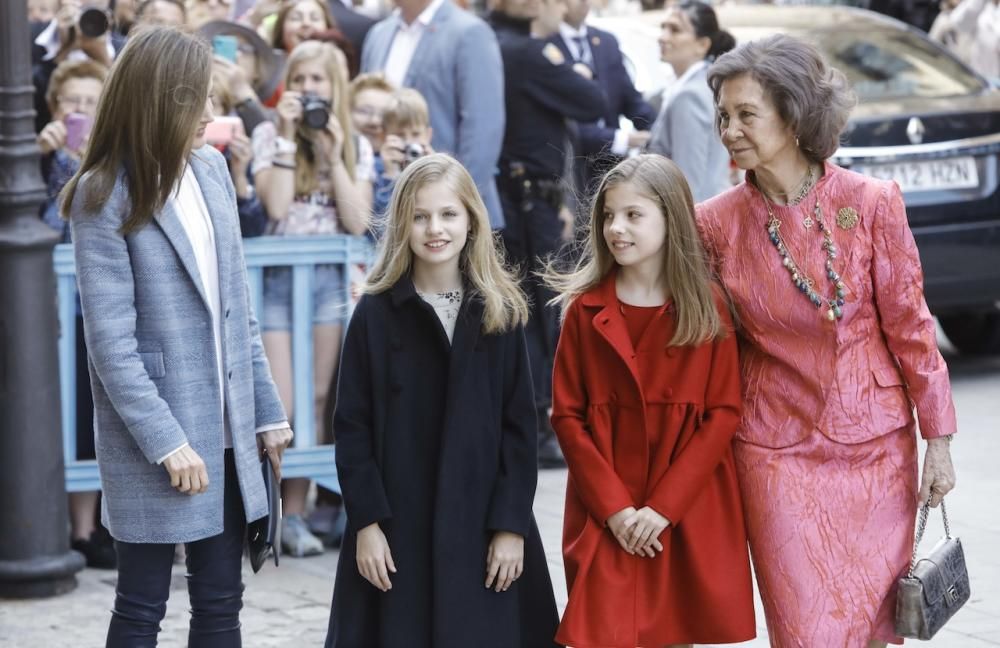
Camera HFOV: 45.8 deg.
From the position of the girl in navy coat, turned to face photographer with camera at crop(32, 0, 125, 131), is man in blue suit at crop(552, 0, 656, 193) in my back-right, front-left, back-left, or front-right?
front-right

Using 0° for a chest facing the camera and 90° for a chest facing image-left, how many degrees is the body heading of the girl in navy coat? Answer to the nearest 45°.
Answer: approximately 0°

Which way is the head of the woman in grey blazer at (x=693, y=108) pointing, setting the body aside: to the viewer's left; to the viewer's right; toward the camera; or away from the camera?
to the viewer's left

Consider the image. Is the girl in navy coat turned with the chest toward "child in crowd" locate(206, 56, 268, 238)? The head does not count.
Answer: no

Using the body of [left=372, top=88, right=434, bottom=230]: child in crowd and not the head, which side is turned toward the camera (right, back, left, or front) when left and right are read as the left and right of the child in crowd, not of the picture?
front

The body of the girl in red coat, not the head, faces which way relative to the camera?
toward the camera

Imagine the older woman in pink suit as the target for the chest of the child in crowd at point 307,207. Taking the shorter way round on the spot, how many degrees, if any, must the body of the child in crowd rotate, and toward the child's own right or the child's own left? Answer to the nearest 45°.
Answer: approximately 45° to the child's own left

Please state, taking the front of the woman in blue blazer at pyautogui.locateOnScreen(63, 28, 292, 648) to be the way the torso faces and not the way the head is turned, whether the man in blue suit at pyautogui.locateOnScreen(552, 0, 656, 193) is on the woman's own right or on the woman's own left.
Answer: on the woman's own left

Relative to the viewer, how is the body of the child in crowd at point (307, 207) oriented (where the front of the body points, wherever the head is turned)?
toward the camera

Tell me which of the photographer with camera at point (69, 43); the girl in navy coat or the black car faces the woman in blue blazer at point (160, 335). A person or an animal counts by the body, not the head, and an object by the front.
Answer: the photographer with camera

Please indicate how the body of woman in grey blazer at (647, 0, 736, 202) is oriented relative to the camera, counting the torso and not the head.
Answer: to the viewer's left

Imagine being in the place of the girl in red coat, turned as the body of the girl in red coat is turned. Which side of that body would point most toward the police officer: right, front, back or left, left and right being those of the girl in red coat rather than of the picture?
back

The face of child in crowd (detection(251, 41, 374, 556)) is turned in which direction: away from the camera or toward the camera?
toward the camera
